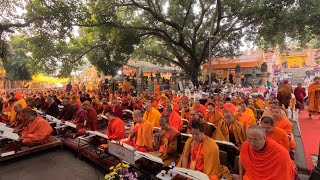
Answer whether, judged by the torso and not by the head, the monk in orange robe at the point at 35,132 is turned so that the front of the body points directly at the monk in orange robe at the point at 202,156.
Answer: no

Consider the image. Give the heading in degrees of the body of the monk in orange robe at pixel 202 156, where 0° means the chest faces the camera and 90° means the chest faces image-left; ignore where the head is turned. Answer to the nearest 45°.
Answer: approximately 45°

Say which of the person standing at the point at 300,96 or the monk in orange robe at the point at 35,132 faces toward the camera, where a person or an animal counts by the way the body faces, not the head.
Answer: the person standing

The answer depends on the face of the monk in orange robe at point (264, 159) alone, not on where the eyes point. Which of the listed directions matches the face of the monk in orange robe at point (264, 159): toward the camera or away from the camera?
toward the camera

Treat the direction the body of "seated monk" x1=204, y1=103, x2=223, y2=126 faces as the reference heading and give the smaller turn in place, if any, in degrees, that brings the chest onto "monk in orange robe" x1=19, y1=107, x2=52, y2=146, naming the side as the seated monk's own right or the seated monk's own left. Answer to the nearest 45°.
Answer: approximately 45° to the seated monk's own right

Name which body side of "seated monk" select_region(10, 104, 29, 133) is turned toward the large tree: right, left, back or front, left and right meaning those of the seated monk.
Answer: back

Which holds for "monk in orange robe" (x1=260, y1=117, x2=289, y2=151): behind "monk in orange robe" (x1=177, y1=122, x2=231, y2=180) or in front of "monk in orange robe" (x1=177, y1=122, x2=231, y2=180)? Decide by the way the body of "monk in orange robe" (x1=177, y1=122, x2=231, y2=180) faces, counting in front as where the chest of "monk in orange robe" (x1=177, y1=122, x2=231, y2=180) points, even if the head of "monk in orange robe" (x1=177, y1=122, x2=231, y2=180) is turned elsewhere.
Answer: behind

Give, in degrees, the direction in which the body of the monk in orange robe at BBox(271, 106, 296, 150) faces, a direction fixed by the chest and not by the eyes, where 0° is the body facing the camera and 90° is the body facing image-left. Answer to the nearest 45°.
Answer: approximately 45°

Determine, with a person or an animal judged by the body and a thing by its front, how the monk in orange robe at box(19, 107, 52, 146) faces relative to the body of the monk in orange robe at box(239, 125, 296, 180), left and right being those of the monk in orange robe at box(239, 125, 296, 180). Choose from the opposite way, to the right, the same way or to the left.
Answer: the same way

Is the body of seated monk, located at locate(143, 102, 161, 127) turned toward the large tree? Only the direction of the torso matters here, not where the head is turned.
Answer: no

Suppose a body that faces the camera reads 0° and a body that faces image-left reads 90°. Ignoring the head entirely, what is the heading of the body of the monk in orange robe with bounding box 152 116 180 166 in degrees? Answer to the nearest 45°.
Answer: approximately 45°

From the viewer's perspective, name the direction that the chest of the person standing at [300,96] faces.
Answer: toward the camera

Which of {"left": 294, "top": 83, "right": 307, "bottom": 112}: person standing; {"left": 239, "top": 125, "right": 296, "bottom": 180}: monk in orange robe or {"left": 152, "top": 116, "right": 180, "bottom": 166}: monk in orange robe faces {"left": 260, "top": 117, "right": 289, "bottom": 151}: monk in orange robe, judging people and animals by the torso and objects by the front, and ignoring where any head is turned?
the person standing

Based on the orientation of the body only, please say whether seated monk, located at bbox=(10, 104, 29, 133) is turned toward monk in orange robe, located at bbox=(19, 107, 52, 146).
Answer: no

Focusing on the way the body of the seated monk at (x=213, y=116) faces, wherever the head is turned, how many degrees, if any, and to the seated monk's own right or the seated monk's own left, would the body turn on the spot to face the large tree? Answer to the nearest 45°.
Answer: approximately 90° to the seated monk's own right

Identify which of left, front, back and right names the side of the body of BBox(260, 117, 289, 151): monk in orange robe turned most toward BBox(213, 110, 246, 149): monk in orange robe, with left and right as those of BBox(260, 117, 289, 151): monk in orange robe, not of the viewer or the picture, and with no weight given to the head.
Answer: right
